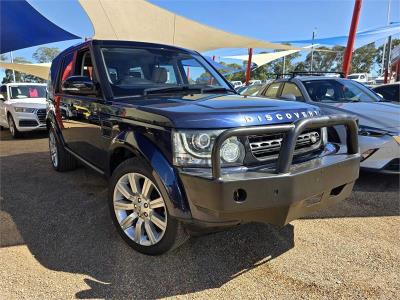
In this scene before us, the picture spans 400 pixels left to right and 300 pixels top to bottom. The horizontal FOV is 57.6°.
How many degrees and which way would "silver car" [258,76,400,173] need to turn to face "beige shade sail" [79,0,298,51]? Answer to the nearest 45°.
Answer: approximately 180°

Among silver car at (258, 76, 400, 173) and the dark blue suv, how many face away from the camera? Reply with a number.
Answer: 0

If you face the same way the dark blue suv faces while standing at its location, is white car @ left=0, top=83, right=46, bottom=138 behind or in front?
behind

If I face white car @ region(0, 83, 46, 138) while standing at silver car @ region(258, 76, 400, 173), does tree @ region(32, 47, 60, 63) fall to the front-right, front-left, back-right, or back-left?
front-right

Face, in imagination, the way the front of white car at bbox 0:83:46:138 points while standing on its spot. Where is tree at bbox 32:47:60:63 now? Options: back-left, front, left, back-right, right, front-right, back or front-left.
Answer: back-left

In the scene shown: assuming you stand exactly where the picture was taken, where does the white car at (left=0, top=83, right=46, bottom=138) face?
facing the viewer and to the right of the viewer

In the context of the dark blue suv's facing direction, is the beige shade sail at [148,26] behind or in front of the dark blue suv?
behind

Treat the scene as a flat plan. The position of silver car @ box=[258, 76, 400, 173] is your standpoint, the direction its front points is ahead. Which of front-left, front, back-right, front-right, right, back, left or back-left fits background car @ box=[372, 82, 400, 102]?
back-left

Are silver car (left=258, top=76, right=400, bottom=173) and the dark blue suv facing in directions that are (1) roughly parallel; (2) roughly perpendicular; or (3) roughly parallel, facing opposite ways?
roughly parallel

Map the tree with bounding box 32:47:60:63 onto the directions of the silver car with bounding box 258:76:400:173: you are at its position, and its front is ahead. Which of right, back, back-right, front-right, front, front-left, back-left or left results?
back

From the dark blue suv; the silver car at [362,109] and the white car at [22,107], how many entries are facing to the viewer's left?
0

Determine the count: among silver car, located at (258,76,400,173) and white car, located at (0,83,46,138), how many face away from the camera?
0

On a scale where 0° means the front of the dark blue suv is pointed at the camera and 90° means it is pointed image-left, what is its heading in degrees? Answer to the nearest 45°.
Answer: approximately 315°
